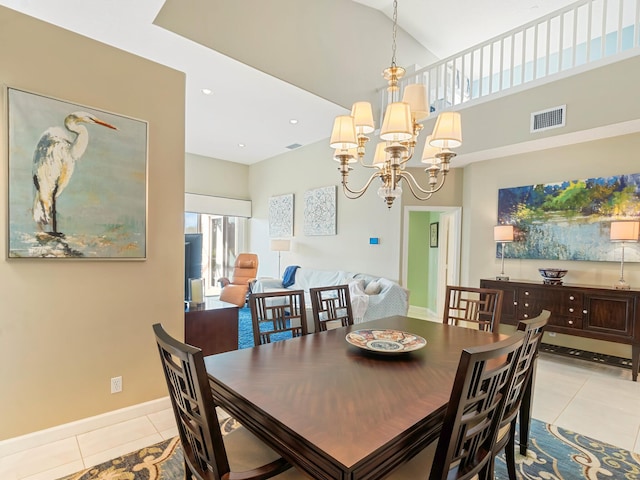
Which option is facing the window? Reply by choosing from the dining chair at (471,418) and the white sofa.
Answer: the dining chair

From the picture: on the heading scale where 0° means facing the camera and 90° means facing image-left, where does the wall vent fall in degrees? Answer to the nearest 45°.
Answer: approximately 45°

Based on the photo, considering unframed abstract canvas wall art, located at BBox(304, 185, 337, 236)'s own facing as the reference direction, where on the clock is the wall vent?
The wall vent is roughly at 9 o'clock from the unframed abstract canvas wall art.

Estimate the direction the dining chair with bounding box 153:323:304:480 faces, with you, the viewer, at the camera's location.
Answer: facing away from the viewer and to the right of the viewer

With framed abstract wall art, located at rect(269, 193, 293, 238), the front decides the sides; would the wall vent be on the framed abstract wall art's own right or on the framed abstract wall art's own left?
on the framed abstract wall art's own left

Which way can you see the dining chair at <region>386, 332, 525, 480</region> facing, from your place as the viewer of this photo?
facing away from the viewer and to the left of the viewer
